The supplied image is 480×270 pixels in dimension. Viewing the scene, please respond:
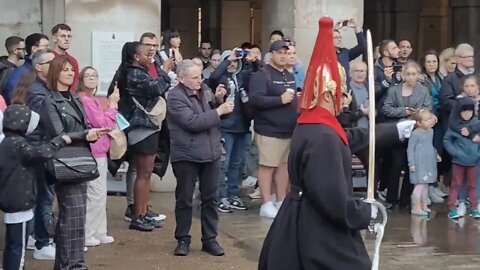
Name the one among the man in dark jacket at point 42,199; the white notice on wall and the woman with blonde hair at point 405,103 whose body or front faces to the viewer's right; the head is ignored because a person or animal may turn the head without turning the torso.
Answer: the man in dark jacket

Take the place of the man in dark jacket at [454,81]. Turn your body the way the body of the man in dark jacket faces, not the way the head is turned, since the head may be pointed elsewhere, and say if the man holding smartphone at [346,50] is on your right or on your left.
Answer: on your right

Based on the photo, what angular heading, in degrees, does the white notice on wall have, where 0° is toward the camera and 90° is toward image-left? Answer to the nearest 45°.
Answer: approximately 0°

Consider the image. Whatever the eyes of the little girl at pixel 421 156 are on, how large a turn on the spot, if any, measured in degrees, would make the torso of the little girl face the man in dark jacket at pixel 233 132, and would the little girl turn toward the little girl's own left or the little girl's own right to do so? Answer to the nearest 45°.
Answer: approximately 135° to the little girl's own right

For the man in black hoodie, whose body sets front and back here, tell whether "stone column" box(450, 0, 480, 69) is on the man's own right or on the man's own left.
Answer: on the man's own left
